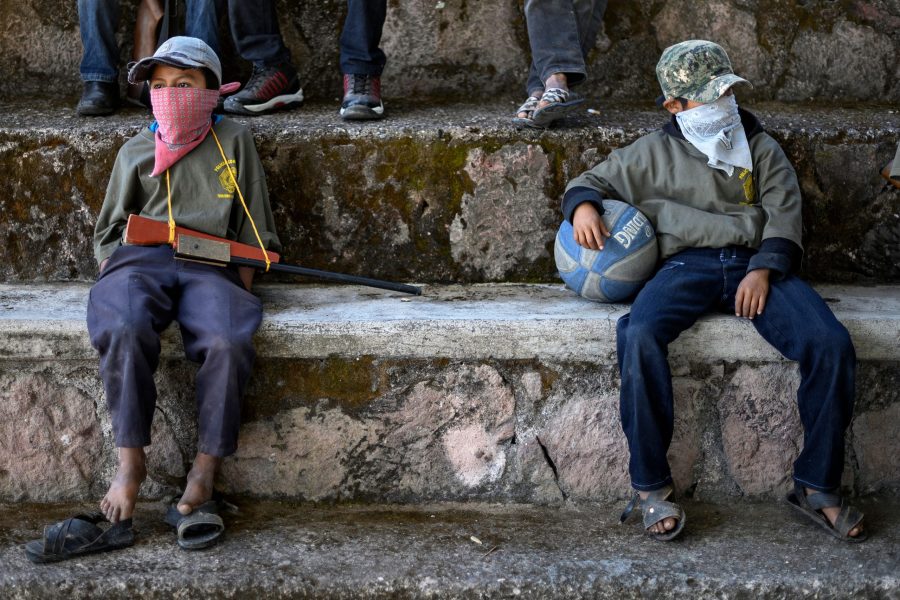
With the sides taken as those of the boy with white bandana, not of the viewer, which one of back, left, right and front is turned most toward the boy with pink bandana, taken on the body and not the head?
right

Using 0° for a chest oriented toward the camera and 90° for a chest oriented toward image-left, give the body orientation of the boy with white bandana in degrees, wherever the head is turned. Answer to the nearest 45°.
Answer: approximately 0°

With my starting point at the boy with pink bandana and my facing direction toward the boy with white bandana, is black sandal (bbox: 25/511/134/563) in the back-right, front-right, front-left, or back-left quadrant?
back-right

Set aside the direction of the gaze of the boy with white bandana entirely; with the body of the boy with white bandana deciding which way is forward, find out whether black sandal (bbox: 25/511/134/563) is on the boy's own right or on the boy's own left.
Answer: on the boy's own right

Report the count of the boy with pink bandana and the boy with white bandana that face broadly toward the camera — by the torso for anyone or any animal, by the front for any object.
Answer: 2

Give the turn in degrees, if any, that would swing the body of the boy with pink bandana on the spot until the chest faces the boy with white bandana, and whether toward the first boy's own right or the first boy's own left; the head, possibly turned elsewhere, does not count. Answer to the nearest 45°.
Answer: approximately 90° to the first boy's own left
